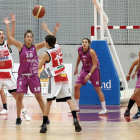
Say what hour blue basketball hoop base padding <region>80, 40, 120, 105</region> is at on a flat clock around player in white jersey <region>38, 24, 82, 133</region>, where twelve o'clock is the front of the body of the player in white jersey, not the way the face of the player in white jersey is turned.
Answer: The blue basketball hoop base padding is roughly at 2 o'clock from the player in white jersey.

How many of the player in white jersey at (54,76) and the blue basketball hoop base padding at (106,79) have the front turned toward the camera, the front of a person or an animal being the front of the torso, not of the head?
1

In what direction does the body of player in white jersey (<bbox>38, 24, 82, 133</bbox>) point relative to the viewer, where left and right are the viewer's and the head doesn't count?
facing away from the viewer and to the left of the viewer

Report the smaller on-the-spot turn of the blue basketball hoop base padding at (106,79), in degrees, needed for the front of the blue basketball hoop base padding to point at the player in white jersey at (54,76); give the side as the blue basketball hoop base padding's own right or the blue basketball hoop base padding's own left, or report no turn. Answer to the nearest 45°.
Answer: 0° — it already faces them
